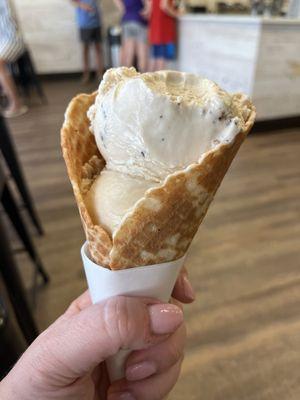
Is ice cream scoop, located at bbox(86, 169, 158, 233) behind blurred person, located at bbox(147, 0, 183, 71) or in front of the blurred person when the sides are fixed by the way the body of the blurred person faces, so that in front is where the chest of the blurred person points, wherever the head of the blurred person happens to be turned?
behind

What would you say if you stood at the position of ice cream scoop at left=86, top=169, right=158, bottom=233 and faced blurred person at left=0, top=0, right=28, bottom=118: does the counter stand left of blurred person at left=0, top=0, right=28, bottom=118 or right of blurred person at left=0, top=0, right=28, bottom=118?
right

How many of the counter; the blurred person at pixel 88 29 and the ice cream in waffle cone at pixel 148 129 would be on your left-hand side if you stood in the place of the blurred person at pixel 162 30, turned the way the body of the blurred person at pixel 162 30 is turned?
1

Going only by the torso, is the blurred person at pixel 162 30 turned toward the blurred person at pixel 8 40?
no

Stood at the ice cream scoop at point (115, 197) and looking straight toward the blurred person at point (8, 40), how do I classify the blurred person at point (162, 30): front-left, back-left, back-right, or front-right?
front-right

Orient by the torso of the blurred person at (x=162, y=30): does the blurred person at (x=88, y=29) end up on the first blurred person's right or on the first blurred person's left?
on the first blurred person's left

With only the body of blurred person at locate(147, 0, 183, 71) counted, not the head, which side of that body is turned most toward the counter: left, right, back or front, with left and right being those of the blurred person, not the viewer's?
right

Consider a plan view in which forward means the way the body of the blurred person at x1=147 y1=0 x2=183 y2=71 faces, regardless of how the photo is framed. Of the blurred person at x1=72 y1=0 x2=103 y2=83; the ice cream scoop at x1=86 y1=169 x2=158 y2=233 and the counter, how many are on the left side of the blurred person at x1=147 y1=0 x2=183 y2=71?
1

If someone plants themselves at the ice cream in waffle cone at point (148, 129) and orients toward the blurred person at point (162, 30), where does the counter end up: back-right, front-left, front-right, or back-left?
front-right

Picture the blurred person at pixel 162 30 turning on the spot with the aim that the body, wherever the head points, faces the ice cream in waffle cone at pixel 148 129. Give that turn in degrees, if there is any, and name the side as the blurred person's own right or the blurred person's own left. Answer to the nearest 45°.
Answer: approximately 135° to the blurred person's own right
